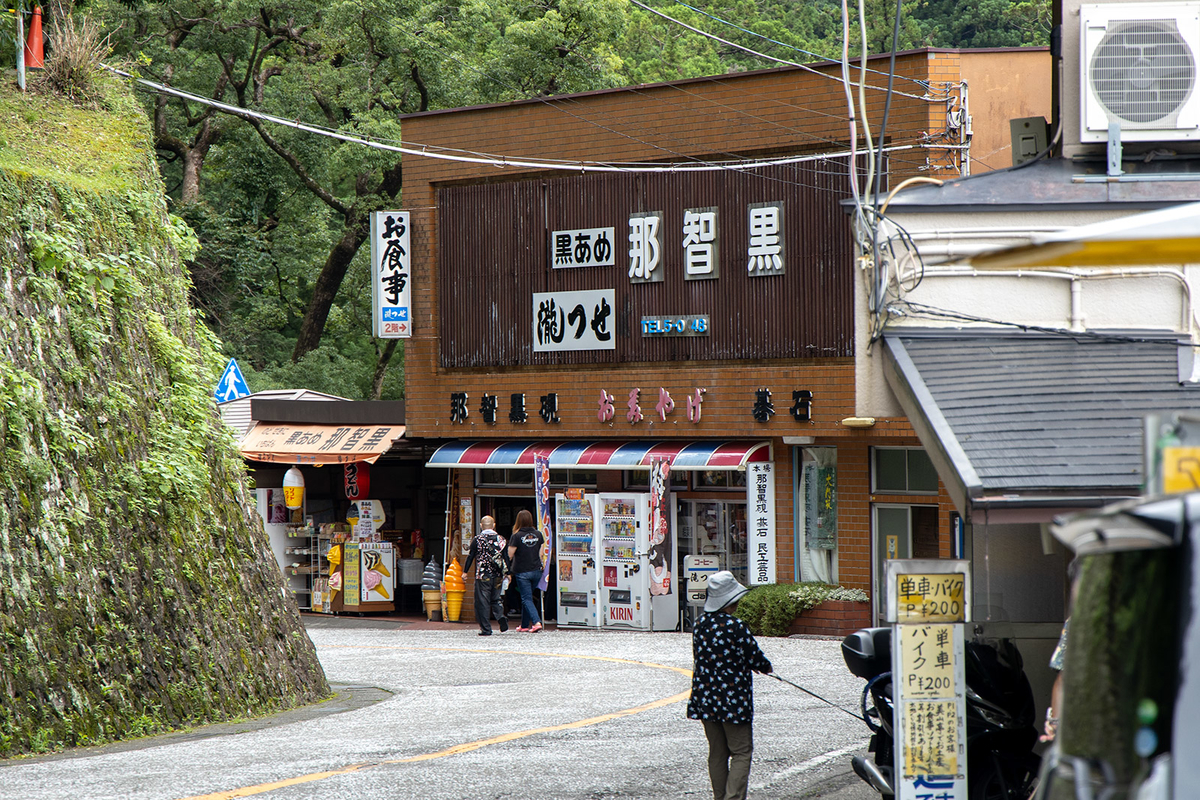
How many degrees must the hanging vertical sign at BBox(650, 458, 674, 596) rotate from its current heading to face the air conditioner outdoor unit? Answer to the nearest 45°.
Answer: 0° — it already faces it

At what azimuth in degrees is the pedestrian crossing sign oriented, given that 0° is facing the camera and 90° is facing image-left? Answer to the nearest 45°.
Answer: approximately 0°

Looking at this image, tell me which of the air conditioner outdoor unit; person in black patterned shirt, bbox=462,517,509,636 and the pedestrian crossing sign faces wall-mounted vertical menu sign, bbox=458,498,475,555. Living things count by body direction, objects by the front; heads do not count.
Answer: the person in black patterned shirt

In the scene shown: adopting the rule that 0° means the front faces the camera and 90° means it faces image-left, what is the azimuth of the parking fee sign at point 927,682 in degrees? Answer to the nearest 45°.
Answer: approximately 0°

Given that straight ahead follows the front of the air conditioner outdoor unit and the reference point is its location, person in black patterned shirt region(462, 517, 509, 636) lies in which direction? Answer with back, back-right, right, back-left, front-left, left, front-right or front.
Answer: back-right

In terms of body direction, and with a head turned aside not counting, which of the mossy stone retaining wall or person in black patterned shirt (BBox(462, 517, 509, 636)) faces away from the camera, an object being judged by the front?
the person in black patterned shirt

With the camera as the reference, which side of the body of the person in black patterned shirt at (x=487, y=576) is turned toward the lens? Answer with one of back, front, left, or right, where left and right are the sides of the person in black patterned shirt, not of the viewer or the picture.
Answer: back
